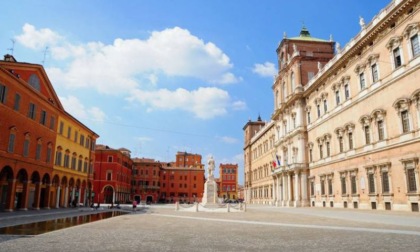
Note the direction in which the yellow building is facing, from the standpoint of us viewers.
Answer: facing the viewer and to the right of the viewer

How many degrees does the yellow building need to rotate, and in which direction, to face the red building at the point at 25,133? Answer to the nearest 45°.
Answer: approximately 45° to its right

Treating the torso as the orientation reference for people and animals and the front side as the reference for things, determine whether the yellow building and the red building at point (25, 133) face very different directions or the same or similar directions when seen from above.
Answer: same or similar directions

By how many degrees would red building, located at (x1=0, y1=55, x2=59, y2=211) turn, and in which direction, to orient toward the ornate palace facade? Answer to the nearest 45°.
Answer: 0° — it already faces it

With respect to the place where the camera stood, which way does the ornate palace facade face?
facing the viewer and to the left of the viewer

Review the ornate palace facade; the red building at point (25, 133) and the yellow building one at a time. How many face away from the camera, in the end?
0

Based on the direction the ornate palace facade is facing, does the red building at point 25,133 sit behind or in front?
in front

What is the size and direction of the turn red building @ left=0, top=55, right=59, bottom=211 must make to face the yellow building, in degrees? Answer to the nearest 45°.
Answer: approximately 90° to its left

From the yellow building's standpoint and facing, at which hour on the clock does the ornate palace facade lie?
The ornate palace facade is roughly at 12 o'clock from the yellow building.

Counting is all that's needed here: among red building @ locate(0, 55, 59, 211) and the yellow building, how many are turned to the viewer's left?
0

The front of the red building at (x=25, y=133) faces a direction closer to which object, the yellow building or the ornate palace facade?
the ornate palace facade

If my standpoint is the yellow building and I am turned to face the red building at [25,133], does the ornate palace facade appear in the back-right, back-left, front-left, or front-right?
front-left

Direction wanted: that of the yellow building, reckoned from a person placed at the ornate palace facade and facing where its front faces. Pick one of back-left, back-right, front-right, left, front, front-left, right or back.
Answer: front-right

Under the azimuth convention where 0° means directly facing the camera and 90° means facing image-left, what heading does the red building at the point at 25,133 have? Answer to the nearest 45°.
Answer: approximately 315°
